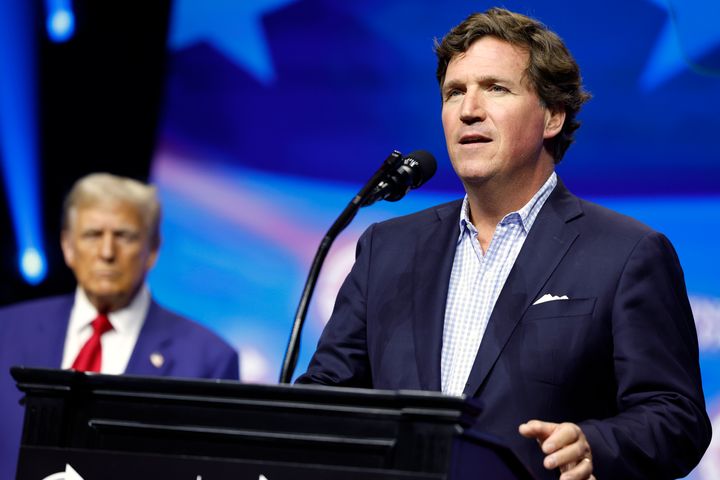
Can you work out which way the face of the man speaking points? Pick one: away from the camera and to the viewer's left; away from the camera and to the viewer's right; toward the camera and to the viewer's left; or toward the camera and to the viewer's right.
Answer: toward the camera and to the viewer's left

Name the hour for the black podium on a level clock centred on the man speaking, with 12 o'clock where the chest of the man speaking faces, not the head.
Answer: The black podium is roughly at 12 o'clock from the man speaking.

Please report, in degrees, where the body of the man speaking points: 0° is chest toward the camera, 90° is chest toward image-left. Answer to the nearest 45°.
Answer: approximately 45°
